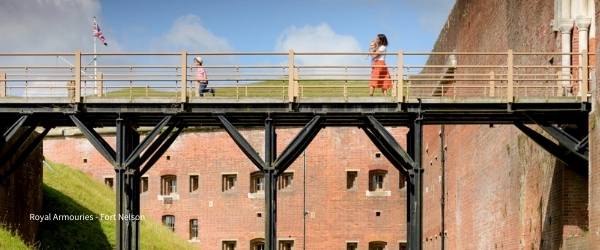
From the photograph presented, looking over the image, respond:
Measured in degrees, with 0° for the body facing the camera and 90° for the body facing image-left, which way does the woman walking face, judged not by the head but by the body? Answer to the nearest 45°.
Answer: approximately 90°
